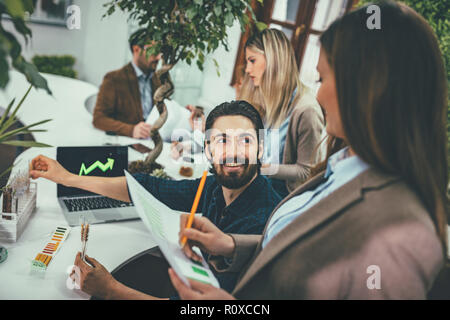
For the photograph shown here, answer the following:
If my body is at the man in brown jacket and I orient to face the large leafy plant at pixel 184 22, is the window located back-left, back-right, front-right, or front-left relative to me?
back-left

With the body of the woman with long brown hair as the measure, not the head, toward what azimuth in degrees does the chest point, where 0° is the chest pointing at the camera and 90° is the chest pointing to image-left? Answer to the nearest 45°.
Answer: approximately 90°

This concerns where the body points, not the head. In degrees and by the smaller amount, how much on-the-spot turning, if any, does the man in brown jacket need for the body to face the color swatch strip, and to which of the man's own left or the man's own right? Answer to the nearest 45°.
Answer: approximately 45° to the man's own right

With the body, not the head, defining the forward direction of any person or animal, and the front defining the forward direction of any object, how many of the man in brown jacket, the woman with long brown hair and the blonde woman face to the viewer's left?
2

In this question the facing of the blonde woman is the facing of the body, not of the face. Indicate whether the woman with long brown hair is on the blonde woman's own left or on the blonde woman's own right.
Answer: on the blonde woman's own left

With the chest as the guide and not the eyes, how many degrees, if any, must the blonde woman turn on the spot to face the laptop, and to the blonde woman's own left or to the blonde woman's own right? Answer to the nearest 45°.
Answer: approximately 45° to the blonde woman's own left

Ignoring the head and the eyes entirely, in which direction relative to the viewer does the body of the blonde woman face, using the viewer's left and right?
facing to the left of the viewer

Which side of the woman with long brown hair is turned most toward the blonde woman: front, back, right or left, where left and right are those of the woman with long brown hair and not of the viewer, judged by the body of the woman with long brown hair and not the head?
right

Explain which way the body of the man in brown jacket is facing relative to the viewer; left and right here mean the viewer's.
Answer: facing the viewer and to the right of the viewer

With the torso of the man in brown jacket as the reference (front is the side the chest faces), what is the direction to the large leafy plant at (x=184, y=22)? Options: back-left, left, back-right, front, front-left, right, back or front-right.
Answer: front-right

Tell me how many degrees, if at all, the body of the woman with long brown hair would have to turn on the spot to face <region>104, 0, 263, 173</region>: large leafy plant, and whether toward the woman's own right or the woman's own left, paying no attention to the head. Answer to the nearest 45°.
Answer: approximately 45° to the woman's own right
